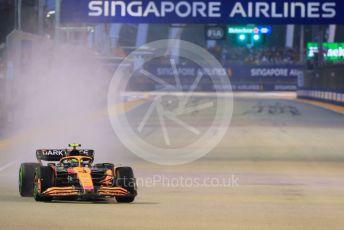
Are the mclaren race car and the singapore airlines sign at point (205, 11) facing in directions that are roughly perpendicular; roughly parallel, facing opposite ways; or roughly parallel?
roughly parallel

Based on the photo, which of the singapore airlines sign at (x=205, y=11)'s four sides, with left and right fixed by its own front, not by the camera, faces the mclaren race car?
front

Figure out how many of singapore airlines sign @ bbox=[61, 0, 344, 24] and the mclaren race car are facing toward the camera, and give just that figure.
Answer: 2

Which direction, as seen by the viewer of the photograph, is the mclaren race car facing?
facing the viewer

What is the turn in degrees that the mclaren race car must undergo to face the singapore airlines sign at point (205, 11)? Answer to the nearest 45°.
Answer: approximately 180°

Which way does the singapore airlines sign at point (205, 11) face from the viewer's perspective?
toward the camera
